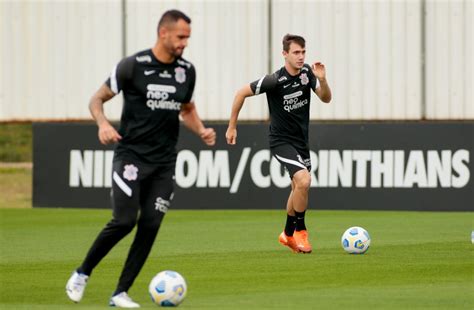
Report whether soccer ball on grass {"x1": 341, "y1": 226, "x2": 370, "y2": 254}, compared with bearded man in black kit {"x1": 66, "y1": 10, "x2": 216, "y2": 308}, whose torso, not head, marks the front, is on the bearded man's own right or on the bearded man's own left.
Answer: on the bearded man's own left

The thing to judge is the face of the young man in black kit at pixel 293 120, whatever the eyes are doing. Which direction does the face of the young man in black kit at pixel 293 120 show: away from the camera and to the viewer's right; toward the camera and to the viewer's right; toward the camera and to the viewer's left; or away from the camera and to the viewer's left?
toward the camera and to the viewer's right

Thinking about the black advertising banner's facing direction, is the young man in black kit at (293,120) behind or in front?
in front

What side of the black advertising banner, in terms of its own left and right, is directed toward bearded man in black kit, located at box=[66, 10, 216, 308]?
front

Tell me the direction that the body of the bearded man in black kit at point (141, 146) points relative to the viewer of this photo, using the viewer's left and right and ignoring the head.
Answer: facing the viewer and to the right of the viewer

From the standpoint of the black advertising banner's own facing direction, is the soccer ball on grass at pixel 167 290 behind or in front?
in front

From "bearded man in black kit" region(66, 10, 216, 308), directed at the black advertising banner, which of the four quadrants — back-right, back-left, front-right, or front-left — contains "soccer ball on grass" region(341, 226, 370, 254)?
front-right

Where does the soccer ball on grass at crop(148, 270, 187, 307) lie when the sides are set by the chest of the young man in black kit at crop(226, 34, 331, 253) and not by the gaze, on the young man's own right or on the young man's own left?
on the young man's own right

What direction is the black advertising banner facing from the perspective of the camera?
toward the camera
